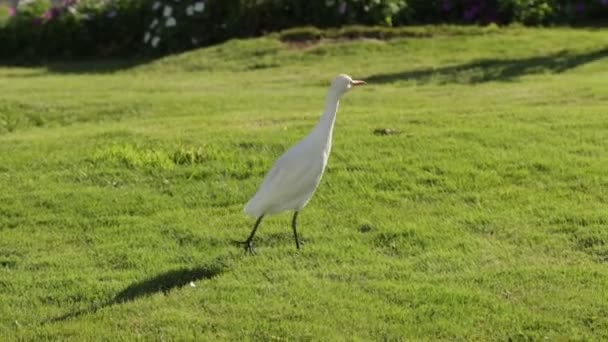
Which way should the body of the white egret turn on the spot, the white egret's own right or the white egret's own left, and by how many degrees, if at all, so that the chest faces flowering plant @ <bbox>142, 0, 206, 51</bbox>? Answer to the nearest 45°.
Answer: approximately 90° to the white egret's own left

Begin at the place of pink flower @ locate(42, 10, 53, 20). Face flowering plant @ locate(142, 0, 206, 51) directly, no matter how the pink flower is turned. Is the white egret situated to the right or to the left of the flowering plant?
right

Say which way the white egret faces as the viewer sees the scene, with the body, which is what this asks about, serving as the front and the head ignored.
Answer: to the viewer's right
